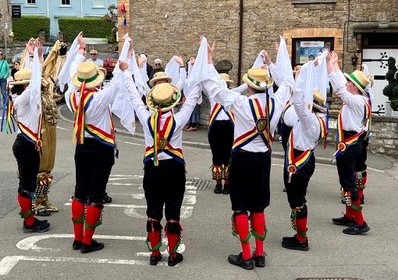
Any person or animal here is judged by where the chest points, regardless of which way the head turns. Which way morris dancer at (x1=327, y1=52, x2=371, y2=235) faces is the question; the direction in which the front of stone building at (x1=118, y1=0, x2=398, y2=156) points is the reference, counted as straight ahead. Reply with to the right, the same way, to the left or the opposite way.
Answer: to the right

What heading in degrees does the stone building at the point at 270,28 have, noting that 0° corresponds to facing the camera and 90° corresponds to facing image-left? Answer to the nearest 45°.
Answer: approximately 0°

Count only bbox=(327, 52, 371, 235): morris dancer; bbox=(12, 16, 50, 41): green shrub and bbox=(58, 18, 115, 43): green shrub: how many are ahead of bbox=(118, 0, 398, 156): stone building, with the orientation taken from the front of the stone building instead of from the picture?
1

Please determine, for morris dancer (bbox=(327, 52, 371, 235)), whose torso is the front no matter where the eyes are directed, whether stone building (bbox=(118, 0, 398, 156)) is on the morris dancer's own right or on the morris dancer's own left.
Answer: on the morris dancer's own right

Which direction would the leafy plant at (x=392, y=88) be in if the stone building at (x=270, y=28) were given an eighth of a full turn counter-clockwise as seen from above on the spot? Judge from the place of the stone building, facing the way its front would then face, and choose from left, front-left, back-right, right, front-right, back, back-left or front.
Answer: front

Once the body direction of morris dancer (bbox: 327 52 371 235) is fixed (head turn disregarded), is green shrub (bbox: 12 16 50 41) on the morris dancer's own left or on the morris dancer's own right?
on the morris dancer's own right

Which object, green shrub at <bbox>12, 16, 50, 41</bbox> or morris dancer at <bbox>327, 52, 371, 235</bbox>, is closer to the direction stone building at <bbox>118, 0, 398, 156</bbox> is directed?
the morris dancer

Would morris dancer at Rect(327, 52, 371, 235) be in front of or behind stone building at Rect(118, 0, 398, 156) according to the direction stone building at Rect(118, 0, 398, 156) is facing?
in front

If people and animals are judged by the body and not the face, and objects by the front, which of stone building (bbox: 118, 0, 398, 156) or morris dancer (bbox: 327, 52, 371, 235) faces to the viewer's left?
the morris dancer

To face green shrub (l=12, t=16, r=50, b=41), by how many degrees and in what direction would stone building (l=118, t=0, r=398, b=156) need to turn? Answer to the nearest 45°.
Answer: approximately 135° to its right

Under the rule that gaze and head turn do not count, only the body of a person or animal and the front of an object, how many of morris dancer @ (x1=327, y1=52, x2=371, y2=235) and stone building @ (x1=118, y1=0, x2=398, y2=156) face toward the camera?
1

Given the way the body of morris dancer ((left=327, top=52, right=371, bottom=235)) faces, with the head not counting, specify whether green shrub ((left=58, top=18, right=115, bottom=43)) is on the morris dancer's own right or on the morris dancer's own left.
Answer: on the morris dancer's own right

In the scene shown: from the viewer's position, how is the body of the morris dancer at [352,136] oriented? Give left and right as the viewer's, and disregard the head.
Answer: facing to the left of the viewer
